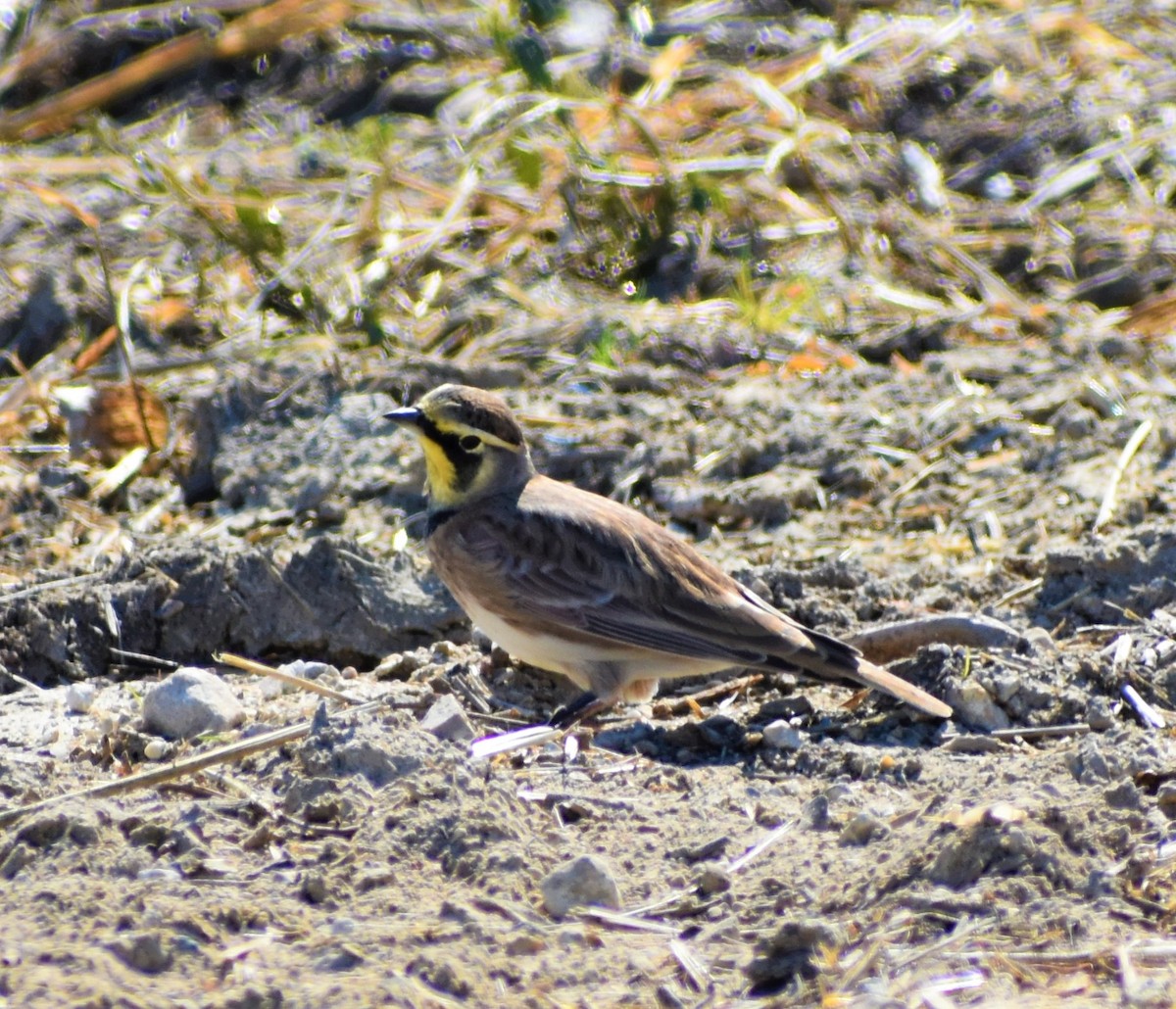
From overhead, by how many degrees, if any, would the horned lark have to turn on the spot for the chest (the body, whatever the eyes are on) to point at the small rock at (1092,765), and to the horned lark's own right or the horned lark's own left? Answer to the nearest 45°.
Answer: approximately 135° to the horned lark's own left

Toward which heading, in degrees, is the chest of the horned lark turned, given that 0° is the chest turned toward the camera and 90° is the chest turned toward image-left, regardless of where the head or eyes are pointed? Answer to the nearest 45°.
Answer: approximately 90°

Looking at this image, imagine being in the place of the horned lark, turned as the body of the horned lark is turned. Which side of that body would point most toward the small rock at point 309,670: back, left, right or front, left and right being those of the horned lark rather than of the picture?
front

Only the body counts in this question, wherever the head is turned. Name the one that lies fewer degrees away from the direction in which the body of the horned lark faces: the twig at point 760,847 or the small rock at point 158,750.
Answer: the small rock

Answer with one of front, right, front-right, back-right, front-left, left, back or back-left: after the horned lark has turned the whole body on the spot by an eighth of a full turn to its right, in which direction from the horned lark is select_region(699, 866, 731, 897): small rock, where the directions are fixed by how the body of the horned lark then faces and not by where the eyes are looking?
back-left

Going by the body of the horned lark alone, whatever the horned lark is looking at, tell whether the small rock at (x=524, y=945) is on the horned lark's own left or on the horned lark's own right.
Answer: on the horned lark's own left

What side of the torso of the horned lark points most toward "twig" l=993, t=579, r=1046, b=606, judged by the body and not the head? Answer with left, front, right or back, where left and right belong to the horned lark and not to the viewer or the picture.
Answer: back

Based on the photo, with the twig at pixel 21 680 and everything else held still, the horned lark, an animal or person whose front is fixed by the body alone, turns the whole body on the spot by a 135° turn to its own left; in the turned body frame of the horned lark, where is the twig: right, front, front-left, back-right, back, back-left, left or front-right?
back-right

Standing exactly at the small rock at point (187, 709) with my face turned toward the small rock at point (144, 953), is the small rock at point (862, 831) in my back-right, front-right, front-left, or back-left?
front-left

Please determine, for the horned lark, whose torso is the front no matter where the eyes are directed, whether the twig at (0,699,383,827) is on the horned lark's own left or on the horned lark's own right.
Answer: on the horned lark's own left

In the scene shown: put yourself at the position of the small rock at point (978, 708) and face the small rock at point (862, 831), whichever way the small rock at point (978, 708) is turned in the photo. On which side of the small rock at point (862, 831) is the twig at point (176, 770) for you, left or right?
right

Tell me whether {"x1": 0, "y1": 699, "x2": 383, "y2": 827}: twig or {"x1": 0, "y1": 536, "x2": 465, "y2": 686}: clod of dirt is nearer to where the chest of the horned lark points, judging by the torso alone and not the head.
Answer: the clod of dirt

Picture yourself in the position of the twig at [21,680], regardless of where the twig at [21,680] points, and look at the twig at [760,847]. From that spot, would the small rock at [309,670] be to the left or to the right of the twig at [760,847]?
left

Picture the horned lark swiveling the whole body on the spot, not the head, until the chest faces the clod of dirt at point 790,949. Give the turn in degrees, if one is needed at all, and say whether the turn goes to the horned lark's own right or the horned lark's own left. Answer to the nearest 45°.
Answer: approximately 90° to the horned lark's own left

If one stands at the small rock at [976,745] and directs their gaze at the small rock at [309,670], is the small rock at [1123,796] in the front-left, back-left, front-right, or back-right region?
back-left

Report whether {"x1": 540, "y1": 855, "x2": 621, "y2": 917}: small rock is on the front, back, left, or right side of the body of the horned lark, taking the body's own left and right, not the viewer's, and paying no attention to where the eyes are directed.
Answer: left
